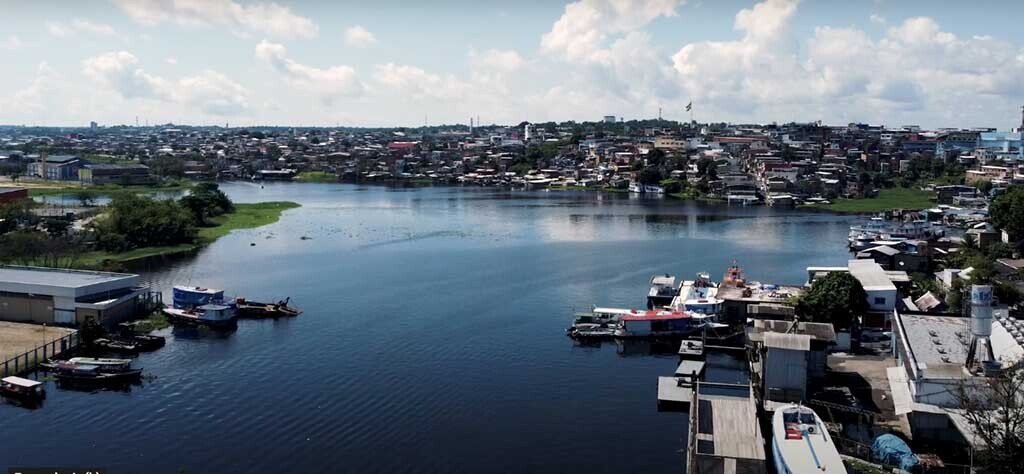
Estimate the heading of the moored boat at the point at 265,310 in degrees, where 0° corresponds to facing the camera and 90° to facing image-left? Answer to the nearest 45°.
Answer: approximately 270°

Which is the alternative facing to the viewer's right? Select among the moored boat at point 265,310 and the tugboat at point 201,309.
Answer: the moored boat

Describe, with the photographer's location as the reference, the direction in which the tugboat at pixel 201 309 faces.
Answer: facing to the left of the viewer

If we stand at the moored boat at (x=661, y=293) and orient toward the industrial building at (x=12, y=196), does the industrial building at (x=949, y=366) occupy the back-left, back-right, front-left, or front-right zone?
back-left

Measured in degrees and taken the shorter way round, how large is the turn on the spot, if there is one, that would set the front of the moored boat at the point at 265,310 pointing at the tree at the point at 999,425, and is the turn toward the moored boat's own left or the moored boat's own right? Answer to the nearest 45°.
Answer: approximately 45° to the moored boat's own right

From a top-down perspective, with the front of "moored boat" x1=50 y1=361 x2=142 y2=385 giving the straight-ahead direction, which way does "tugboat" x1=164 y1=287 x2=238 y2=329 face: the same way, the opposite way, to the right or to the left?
the opposite way

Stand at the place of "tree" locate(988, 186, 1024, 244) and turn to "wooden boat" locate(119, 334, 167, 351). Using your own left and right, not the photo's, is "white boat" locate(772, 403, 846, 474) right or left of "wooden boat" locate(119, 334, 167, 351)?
left
